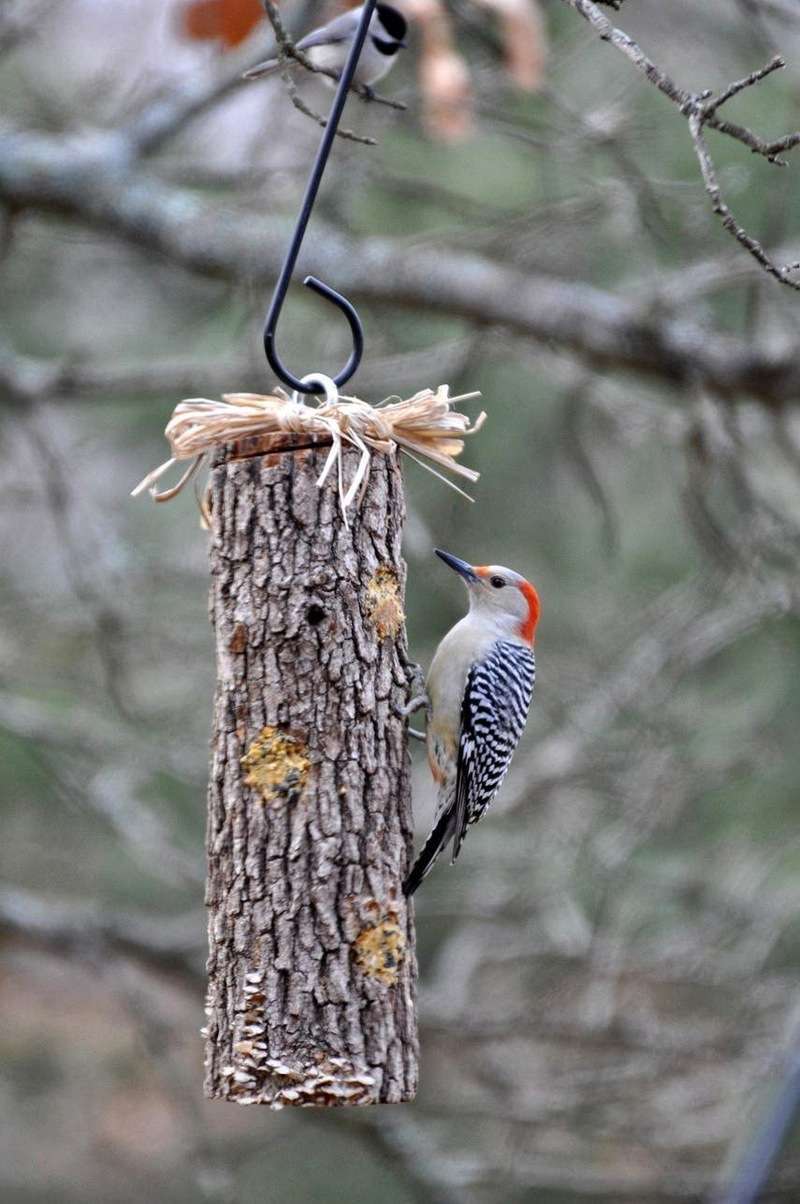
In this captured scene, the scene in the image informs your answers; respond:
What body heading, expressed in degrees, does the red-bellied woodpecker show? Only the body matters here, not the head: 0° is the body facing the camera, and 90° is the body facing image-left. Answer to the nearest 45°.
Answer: approximately 90°

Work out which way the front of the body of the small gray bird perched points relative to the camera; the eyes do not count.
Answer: to the viewer's right

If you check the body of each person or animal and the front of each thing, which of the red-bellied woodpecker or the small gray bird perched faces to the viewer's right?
the small gray bird perched

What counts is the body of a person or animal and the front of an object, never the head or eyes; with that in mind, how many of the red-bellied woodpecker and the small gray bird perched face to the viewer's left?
1

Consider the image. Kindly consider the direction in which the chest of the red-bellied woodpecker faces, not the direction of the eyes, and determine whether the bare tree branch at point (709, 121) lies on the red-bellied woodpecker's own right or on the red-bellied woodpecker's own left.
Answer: on the red-bellied woodpecker's own right

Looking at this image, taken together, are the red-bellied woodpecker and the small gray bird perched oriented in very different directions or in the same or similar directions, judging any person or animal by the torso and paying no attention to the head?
very different directions

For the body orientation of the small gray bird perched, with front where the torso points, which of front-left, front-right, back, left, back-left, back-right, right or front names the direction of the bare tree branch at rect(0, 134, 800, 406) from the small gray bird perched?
left
